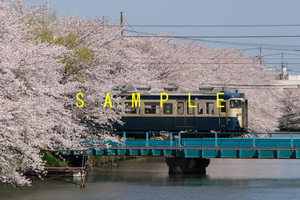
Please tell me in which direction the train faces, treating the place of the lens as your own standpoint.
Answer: facing the viewer and to the right of the viewer
